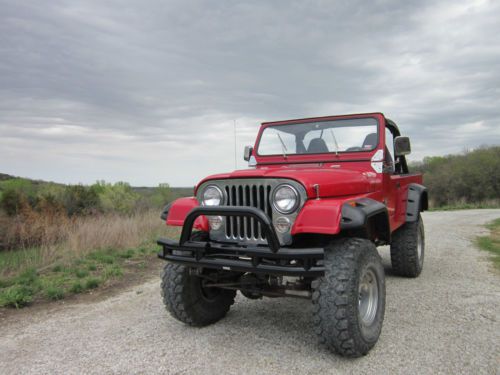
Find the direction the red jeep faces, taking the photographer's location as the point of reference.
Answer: facing the viewer and to the left of the viewer

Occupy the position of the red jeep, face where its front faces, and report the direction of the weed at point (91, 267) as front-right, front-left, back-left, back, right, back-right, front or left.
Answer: right

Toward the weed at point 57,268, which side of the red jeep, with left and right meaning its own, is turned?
right

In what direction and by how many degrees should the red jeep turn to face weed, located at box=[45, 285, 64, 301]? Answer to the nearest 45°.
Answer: approximately 90° to its right

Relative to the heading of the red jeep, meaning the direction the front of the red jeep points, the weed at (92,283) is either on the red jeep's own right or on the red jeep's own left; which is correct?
on the red jeep's own right

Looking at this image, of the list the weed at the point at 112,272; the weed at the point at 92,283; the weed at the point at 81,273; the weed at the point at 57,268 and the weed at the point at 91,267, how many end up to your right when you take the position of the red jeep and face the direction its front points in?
5

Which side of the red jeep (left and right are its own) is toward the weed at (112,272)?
right

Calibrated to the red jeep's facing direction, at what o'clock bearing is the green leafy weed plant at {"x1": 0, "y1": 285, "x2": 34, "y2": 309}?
The green leafy weed plant is roughly at 2 o'clock from the red jeep.

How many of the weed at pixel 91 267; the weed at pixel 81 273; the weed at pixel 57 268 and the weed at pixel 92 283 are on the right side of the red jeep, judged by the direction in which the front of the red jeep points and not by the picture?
4
